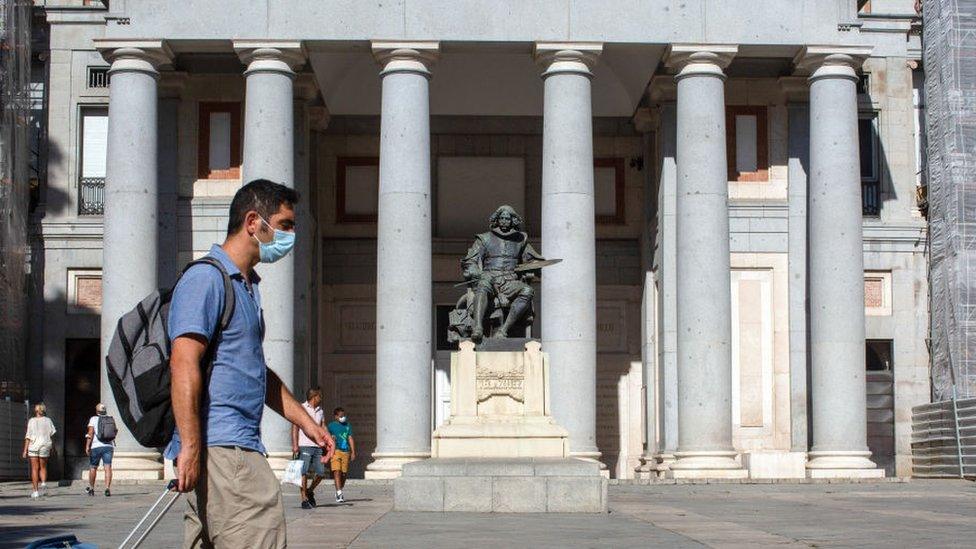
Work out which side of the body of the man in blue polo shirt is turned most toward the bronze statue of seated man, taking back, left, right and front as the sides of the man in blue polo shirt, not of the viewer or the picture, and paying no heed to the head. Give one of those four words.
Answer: left

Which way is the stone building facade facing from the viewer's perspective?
toward the camera

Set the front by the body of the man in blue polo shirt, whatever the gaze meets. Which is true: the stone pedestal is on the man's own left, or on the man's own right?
on the man's own left

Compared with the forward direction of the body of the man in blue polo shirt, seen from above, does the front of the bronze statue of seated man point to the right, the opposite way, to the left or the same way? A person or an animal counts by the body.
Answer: to the right

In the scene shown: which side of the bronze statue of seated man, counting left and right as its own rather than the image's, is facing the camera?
front

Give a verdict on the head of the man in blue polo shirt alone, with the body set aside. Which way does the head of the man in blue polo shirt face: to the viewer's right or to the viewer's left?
to the viewer's right

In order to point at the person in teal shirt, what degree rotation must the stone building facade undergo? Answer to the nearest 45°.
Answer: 0° — it already faces them

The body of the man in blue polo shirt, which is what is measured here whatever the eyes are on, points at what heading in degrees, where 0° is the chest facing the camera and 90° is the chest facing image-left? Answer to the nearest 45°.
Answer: approximately 270°

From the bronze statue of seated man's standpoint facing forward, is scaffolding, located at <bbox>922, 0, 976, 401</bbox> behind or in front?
behind

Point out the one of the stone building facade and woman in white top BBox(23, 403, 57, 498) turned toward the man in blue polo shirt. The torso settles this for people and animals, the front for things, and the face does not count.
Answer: the stone building facade
